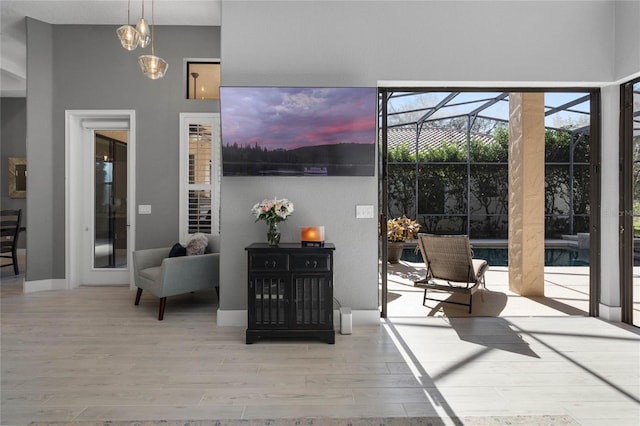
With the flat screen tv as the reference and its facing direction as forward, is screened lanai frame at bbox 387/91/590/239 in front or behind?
behind

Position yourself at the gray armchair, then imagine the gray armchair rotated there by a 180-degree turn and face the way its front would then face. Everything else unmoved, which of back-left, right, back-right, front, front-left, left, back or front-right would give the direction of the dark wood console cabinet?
right

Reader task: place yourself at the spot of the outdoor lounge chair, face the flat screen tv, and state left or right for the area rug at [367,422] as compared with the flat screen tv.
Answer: left

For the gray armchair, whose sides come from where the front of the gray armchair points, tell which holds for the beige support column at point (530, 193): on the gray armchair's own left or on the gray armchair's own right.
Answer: on the gray armchair's own left

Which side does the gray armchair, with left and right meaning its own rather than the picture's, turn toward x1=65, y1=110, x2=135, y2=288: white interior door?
right

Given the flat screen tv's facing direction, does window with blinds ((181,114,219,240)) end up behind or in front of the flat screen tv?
behind

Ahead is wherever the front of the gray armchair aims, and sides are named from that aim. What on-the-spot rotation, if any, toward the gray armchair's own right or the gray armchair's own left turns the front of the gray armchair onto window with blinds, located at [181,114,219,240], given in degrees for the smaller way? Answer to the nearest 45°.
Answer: approximately 135° to the gray armchair's own right

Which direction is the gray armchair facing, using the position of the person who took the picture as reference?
facing the viewer and to the left of the viewer

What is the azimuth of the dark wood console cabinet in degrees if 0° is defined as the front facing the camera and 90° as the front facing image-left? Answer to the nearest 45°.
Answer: approximately 0°

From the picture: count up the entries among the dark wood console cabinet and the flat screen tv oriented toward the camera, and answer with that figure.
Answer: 2

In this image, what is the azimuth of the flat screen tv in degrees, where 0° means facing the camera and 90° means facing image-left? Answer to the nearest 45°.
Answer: approximately 0°
